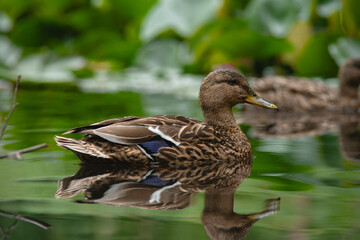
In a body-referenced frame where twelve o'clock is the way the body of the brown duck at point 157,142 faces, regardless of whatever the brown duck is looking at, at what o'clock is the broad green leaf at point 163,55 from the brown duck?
The broad green leaf is roughly at 9 o'clock from the brown duck.

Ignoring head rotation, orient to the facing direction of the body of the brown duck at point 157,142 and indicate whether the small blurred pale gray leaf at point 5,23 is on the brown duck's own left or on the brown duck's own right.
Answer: on the brown duck's own left

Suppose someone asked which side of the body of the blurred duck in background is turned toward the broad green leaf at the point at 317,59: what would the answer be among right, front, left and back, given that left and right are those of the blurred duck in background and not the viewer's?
left

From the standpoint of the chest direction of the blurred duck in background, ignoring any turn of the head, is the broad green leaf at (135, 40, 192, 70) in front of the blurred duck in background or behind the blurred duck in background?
behind

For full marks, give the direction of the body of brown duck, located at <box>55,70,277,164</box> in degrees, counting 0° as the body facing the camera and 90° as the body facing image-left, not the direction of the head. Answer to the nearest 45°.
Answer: approximately 270°

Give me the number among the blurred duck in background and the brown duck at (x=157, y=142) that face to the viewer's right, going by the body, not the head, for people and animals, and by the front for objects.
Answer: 2

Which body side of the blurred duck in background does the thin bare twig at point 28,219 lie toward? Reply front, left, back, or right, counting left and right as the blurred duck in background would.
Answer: right

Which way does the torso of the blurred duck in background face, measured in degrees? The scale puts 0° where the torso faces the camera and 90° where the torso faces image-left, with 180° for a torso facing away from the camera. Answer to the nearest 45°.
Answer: approximately 270°

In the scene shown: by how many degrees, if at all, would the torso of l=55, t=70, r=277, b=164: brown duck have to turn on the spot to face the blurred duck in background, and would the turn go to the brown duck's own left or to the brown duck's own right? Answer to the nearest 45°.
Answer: approximately 45° to the brown duck's own left
